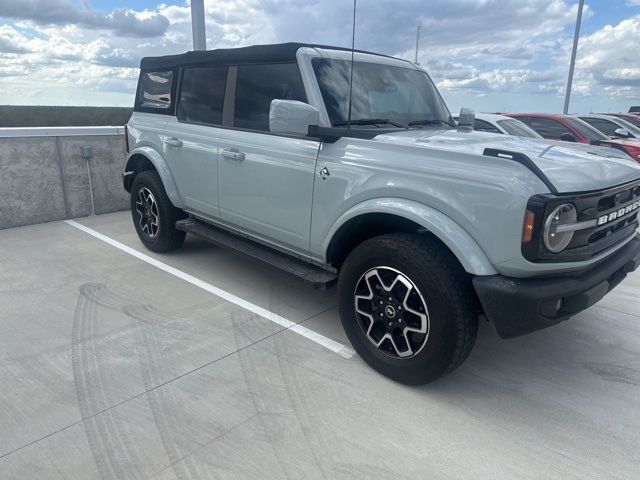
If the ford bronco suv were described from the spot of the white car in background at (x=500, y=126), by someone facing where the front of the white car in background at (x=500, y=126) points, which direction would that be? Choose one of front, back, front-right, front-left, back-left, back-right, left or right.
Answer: front-right

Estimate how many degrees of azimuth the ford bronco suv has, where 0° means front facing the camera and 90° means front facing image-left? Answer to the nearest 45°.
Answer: approximately 315°

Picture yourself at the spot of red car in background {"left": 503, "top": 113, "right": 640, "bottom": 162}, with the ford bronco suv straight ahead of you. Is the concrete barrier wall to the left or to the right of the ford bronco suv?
right

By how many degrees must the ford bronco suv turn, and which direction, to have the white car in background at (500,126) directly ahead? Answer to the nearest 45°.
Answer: approximately 135° to its left

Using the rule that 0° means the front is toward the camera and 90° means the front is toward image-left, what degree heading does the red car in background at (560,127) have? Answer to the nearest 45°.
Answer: approximately 315°

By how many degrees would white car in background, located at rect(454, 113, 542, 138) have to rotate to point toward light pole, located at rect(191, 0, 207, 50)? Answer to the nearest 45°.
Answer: approximately 135° to its right

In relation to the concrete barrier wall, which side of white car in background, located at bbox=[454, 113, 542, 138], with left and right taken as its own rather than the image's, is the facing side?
right

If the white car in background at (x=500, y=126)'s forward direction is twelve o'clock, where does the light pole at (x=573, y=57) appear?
The light pole is roughly at 8 o'clock from the white car in background.

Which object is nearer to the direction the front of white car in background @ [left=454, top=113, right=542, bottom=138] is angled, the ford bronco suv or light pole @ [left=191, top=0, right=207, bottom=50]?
the ford bronco suv

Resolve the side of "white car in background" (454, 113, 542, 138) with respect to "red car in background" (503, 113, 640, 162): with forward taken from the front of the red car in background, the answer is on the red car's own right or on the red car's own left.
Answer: on the red car's own right

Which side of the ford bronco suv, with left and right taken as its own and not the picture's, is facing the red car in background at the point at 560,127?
left
